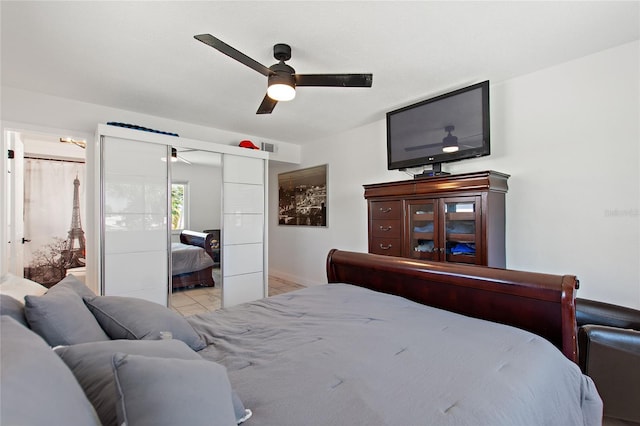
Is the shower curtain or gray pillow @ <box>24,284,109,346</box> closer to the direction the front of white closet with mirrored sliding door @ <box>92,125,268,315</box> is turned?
the gray pillow

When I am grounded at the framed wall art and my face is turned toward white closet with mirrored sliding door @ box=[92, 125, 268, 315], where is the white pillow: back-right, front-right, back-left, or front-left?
front-left

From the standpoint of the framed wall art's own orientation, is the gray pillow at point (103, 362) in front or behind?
in front

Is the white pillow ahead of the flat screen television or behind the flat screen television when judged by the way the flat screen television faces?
ahead

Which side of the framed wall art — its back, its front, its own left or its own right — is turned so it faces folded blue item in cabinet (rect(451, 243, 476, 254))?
left

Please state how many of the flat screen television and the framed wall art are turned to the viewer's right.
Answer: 0

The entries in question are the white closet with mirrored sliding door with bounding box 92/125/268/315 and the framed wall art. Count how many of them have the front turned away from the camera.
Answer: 0

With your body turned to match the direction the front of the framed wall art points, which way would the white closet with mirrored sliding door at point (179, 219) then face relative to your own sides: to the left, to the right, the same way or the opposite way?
to the left

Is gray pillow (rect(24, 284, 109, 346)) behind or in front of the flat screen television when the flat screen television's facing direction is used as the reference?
in front

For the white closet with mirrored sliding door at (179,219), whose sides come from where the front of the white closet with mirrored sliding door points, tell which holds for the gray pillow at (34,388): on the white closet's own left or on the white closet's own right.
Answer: on the white closet's own right

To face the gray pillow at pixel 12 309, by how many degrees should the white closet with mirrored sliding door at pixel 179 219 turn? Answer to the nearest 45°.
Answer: approximately 45° to its right

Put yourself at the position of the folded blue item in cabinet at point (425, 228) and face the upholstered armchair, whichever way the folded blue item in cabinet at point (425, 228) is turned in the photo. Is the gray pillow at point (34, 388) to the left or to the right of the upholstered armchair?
right

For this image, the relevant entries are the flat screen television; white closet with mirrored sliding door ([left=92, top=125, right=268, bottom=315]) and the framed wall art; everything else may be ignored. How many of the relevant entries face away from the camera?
0

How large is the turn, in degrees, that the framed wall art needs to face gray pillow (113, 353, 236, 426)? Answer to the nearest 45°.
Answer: approximately 45° to its left

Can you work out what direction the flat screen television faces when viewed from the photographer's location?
facing the viewer and to the left of the viewer

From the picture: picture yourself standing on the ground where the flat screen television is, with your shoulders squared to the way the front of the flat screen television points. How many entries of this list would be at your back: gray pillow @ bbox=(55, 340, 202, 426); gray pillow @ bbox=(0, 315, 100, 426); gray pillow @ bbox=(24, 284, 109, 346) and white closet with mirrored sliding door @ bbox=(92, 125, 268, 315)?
0

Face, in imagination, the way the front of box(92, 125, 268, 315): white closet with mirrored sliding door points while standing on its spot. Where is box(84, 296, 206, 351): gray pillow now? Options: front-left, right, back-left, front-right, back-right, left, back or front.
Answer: front-right
